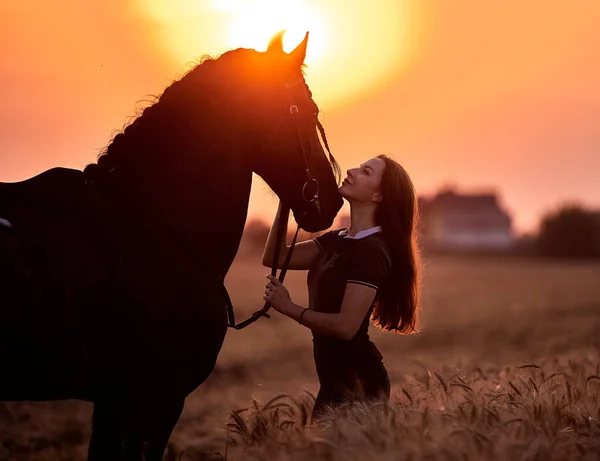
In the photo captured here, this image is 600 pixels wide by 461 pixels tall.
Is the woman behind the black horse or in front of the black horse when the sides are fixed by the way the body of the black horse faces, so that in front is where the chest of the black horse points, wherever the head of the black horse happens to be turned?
in front

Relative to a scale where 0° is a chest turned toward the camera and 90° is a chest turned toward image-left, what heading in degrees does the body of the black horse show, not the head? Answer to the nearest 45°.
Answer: approximately 270°

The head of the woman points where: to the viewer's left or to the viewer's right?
to the viewer's left
